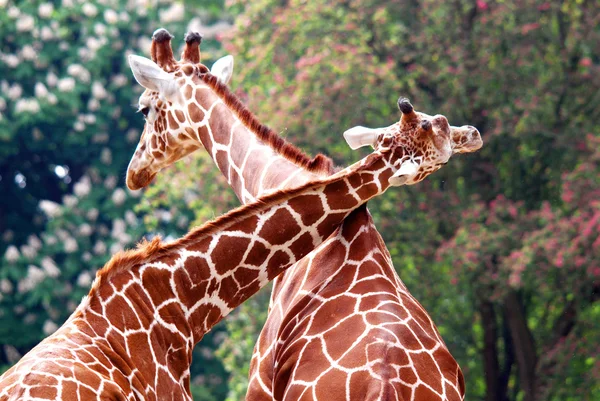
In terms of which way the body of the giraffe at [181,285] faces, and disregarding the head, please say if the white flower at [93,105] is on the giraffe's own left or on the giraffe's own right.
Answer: on the giraffe's own left

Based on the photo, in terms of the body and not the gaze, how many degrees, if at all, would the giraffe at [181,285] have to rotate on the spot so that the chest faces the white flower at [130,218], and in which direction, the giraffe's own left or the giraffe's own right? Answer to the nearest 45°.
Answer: approximately 90° to the giraffe's own left

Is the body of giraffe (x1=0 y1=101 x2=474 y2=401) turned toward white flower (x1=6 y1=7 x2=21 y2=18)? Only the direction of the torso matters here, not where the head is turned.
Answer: no

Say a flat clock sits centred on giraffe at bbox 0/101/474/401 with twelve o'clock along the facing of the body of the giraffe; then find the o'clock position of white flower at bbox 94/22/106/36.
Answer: The white flower is roughly at 9 o'clock from the giraffe.

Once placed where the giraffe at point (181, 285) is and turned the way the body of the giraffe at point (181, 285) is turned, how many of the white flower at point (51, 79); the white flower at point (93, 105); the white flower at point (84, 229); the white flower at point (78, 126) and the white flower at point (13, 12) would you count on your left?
5

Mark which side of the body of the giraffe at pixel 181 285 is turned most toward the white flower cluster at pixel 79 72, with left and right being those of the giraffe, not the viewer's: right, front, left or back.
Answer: left

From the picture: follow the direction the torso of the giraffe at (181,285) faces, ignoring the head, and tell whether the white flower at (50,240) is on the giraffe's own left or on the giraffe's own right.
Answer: on the giraffe's own left

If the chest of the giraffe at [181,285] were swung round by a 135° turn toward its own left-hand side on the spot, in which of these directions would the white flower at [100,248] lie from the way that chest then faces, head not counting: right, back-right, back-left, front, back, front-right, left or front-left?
front-right

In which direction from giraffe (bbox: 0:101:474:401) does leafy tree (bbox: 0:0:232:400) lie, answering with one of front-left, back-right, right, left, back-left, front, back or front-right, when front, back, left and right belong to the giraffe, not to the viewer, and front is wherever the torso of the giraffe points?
left

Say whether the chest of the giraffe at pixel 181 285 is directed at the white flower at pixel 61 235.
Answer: no

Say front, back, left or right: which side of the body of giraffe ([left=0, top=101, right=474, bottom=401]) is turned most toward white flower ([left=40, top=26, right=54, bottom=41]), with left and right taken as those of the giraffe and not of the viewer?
left

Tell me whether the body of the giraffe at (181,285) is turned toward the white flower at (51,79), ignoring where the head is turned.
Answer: no

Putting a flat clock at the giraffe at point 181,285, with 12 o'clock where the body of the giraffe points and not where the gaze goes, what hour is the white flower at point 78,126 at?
The white flower is roughly at 9 o'clock from the giraffe.

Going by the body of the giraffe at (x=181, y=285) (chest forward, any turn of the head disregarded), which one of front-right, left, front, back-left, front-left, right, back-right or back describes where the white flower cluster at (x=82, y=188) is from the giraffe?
left

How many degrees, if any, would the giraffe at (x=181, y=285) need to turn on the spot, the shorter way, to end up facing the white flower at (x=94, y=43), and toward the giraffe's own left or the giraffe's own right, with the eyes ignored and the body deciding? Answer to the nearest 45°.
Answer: approximately 90° to the giraffe's own left

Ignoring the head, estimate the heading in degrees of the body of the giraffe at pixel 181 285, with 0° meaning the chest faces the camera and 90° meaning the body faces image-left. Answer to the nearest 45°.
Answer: approximately 270°
